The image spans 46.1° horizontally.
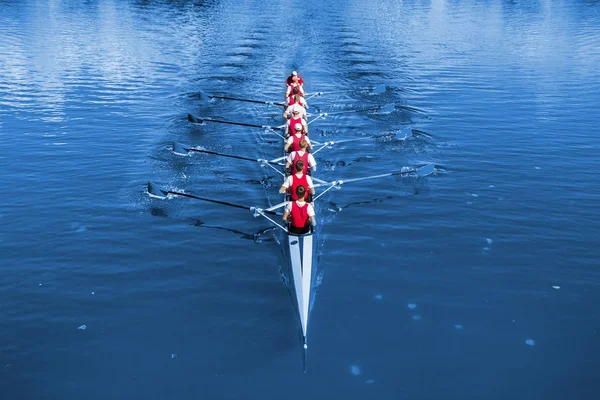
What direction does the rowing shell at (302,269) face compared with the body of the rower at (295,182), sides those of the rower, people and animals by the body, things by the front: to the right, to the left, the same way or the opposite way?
the opposite way

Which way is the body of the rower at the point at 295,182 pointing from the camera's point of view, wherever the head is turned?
away from the camera

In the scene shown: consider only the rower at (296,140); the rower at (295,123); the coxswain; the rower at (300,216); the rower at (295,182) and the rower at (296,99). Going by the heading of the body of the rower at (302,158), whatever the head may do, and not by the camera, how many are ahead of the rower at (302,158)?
4

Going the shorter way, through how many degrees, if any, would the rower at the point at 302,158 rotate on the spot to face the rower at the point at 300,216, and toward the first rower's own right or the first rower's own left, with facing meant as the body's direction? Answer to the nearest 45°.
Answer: approximately 180°

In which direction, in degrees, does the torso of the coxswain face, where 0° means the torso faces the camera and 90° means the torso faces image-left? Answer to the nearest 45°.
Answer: approximately 0°

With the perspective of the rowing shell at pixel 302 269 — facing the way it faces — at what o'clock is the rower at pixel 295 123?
The rower is roughly at 6 o'clock from the rowing shell.

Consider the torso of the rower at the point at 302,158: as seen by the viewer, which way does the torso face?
away from the camera

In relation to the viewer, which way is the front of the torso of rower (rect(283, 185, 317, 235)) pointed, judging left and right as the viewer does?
facing away from the viewer

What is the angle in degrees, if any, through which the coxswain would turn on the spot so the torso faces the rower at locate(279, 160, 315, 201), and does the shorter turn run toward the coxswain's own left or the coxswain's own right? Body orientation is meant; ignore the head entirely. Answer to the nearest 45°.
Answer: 0° — they already face them

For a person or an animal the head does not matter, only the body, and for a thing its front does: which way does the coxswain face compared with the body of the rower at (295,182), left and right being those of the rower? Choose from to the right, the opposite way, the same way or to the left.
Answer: the opposite way

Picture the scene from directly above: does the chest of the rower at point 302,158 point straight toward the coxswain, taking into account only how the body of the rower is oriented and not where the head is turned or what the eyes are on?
yes

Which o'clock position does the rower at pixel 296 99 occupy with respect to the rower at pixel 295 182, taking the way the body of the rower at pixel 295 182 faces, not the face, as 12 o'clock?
the rower at pixel 296 99 is roughly at 12 o'clock from the rower at pixel 295 182.

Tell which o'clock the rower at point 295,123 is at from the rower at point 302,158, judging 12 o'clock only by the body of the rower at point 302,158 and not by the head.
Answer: the rower at point 295,123 is roughly at 12 o'clock from the rower at point 302,158.

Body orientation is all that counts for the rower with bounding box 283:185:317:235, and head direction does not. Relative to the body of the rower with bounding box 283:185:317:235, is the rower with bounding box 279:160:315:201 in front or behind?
in front

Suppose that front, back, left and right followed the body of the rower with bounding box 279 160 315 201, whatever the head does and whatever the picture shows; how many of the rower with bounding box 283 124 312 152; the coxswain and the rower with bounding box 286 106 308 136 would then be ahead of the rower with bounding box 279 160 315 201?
3

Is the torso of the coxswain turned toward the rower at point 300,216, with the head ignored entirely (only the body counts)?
yes

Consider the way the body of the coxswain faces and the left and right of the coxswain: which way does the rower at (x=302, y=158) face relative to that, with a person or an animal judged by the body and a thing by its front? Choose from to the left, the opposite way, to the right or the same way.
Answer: the opposite way
